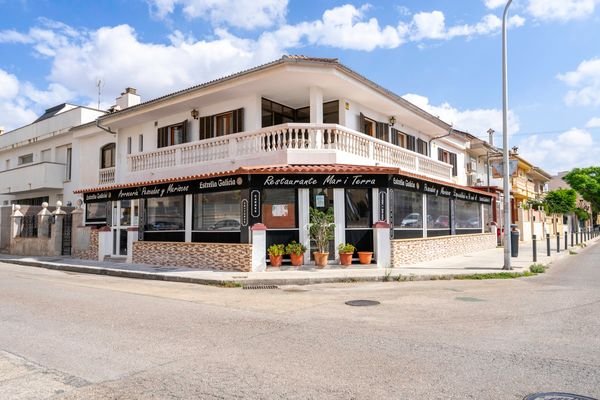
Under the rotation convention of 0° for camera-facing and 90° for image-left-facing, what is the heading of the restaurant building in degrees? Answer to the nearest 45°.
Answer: approximately 0°

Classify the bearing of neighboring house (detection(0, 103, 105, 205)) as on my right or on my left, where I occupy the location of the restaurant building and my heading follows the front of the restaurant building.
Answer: on my right

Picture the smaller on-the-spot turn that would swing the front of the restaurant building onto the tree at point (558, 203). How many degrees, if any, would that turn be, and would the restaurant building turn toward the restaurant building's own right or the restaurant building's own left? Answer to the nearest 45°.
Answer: approximately 135° to the restaurant building's own left

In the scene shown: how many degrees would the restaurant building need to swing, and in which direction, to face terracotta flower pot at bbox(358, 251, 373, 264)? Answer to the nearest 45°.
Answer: approximately 45° to its left

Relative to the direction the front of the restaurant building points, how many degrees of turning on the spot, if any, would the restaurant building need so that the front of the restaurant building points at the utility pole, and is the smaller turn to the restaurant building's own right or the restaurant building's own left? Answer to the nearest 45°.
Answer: approximately 90° to the restaurant building's own left

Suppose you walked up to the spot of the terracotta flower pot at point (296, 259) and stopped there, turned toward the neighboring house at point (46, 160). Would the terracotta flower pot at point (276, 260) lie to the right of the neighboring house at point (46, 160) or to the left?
left
